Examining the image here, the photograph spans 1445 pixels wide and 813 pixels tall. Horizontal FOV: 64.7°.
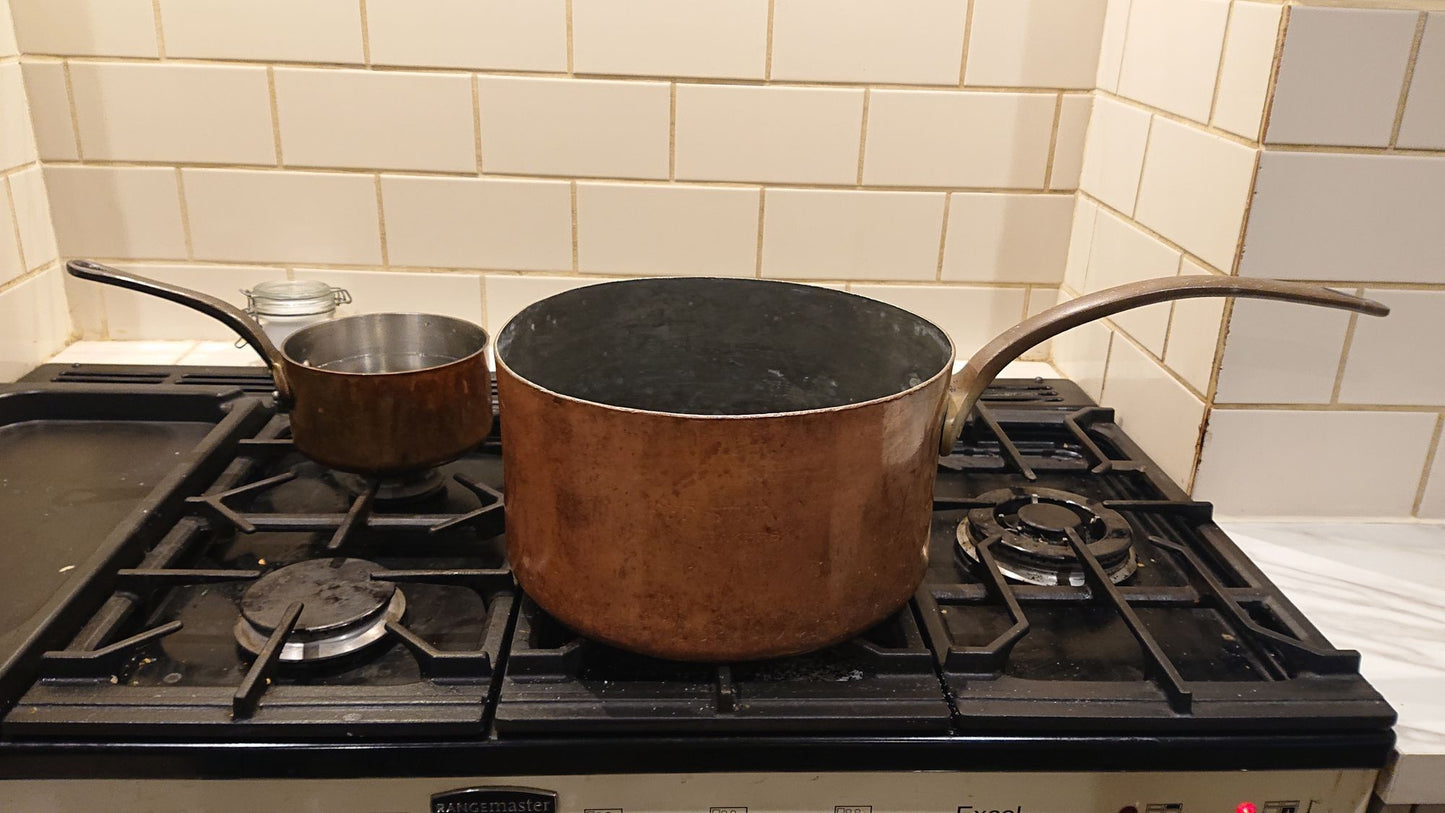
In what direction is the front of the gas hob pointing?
toward the camera
